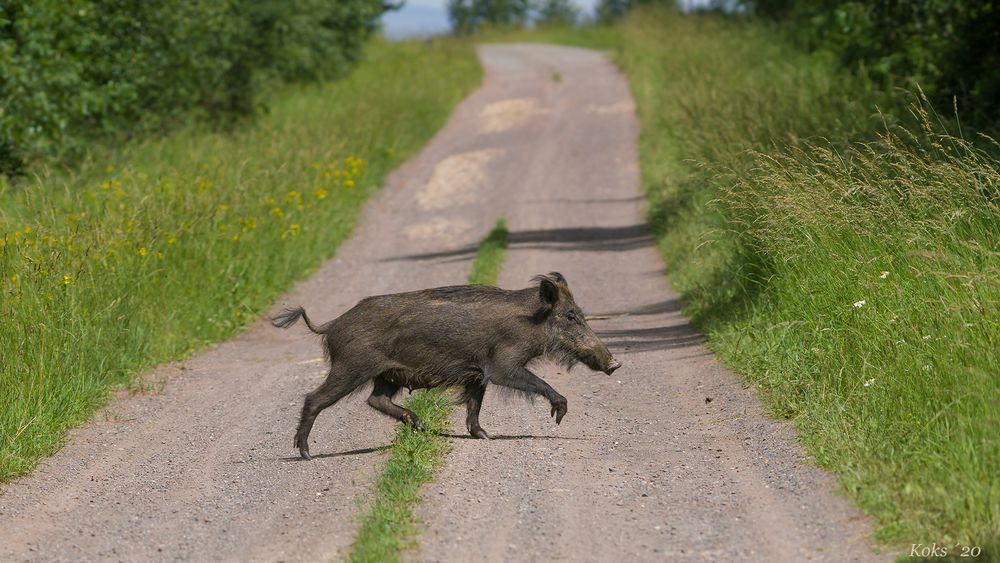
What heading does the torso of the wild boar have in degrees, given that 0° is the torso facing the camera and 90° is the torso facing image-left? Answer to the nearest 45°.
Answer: approximately 270°
